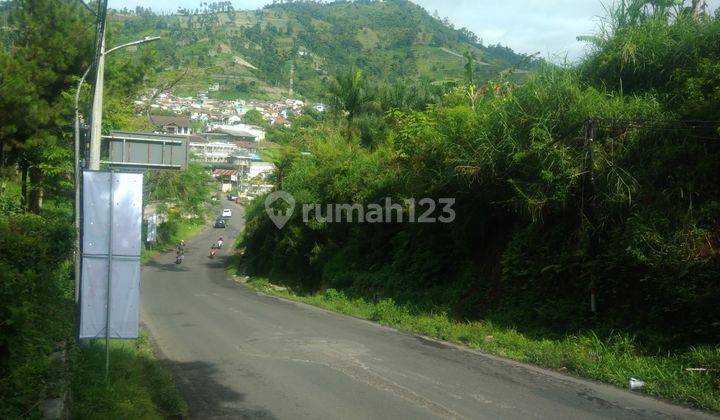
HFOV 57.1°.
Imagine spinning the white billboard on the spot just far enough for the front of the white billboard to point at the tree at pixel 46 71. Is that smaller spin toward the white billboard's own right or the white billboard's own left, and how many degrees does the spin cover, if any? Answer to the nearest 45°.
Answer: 0° — it already faces it

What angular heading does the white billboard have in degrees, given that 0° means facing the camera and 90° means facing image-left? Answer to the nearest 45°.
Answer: approximately 180°

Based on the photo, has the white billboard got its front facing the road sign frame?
yes

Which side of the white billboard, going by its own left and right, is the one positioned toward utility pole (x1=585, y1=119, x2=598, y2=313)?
right

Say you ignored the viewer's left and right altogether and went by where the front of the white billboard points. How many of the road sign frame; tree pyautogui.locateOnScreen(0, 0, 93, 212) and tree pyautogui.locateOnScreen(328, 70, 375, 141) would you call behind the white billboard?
0

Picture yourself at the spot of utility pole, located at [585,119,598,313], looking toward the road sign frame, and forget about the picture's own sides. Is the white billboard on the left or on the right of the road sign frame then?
left

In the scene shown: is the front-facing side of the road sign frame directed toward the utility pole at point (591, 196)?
no

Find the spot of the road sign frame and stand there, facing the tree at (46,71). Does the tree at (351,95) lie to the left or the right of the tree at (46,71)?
right

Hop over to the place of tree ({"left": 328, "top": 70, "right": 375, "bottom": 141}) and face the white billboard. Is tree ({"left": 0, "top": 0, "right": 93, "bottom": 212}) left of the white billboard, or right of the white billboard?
right

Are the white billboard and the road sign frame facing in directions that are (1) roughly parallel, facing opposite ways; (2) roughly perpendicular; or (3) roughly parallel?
roughly parallel

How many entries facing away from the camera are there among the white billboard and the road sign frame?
2

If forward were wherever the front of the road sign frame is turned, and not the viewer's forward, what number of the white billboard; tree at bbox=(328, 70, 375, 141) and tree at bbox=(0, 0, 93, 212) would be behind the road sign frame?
1

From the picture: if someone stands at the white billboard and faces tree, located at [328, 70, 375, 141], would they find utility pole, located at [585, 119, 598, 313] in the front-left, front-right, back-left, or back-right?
front-right

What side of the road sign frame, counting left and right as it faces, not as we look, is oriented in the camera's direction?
back

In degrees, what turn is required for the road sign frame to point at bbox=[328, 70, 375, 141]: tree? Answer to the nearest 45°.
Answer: approximately 45° to its right
